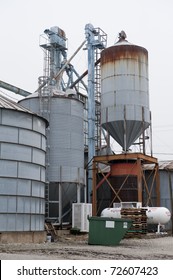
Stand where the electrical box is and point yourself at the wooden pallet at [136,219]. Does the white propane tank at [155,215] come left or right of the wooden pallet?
left

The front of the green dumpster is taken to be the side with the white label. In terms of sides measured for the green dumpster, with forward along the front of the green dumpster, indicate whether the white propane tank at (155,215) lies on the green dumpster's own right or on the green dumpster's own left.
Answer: on the green dumpster's own left

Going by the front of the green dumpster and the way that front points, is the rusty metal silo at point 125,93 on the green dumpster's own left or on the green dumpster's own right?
on the green dumpster's own left

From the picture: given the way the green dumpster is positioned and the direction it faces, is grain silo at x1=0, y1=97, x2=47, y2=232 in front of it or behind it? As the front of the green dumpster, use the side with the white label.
behind

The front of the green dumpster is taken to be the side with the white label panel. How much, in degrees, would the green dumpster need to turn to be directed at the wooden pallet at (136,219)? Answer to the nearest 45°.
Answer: approximately 90° to its left
